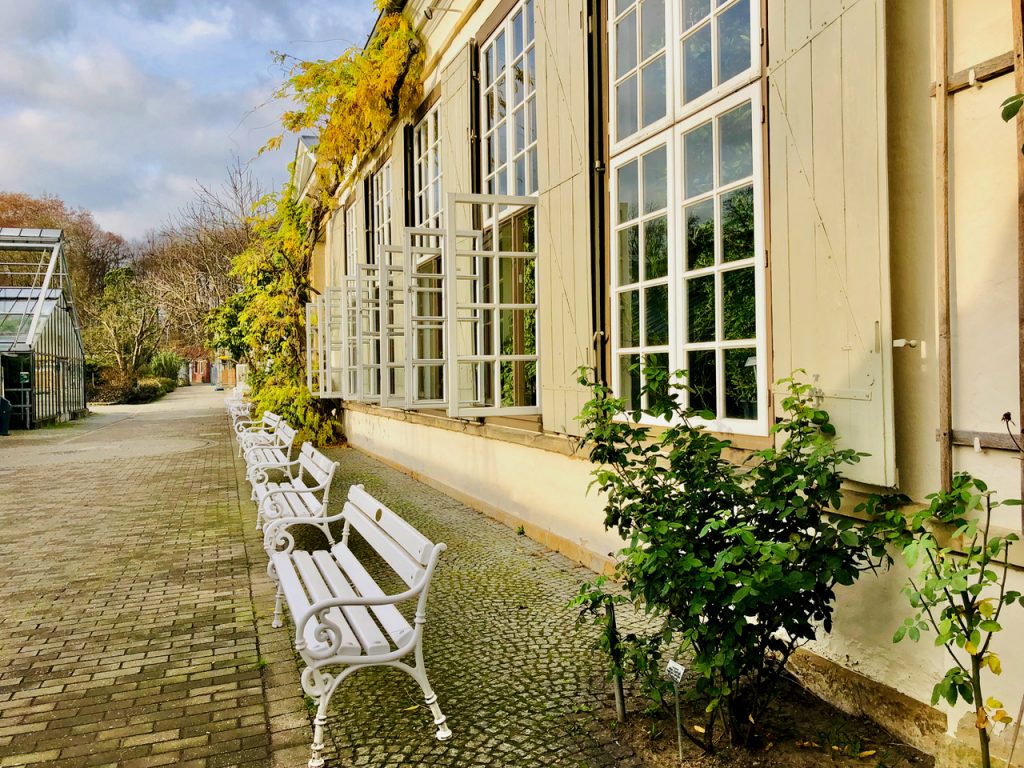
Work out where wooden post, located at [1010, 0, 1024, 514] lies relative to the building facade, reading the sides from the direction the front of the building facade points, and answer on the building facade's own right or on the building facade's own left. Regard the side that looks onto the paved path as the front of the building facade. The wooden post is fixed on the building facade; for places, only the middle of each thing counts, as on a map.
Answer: on the building facade's own left

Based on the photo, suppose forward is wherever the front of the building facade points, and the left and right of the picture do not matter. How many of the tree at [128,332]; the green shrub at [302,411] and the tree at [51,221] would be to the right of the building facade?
3

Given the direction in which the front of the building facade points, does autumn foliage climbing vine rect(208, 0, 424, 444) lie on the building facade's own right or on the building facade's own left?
on the building facade's own right

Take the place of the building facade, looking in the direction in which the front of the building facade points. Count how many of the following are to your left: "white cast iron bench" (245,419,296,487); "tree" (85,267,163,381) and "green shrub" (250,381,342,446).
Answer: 0

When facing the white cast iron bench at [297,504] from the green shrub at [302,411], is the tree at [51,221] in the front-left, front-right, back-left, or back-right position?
back-right

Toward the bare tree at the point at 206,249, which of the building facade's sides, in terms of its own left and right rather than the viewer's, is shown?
right

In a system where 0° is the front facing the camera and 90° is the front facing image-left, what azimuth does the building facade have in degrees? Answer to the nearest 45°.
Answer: approximately 45°

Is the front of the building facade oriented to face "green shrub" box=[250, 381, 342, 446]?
no

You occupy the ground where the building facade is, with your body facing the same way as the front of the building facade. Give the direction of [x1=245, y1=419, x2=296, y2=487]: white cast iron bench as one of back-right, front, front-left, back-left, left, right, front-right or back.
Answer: right
